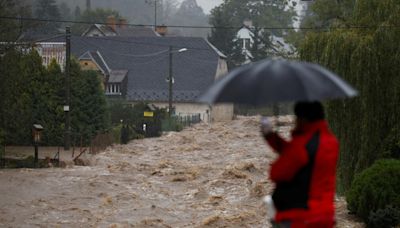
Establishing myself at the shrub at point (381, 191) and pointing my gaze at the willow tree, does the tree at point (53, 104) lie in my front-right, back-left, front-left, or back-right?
front-left

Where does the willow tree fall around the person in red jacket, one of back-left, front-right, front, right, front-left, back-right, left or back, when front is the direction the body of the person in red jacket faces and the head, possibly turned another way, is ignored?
front-right

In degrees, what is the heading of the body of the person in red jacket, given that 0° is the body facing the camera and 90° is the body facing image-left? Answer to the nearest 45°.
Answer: approximately 135°

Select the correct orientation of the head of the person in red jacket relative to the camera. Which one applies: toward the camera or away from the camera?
away from the camera

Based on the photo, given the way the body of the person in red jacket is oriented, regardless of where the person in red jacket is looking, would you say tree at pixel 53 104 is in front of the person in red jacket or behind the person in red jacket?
in front

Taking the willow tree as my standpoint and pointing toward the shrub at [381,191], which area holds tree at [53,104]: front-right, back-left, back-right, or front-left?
back-right
